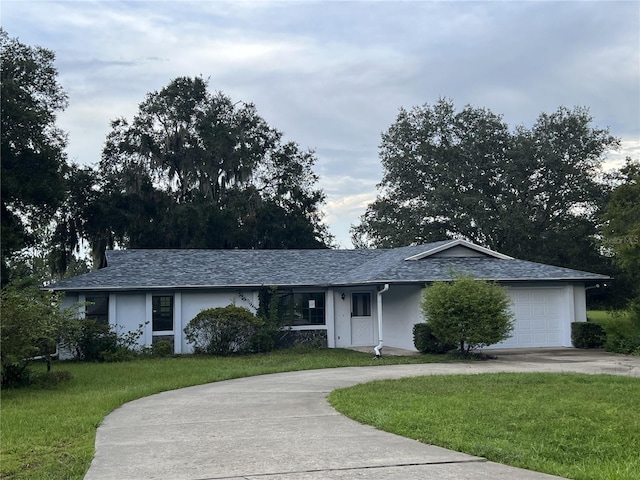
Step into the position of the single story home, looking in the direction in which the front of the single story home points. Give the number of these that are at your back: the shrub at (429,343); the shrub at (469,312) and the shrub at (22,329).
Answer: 0

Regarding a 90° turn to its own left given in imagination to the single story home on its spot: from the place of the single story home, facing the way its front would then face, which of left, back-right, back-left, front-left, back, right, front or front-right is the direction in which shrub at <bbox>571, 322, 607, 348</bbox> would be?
front

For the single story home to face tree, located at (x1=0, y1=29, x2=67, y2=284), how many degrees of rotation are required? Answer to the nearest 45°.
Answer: approximately 90° to its right

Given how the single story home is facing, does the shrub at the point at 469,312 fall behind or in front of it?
in front

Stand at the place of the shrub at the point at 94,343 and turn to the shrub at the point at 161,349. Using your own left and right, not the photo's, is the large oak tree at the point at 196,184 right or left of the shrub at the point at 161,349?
left

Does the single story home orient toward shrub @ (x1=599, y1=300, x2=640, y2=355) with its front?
no

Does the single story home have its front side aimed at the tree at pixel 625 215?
no

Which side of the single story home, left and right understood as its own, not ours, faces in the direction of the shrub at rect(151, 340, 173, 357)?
right

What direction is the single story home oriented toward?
toward the camera

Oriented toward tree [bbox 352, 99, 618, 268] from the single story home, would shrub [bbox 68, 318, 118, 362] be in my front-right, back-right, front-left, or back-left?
back-left

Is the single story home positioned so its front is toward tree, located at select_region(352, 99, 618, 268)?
no
